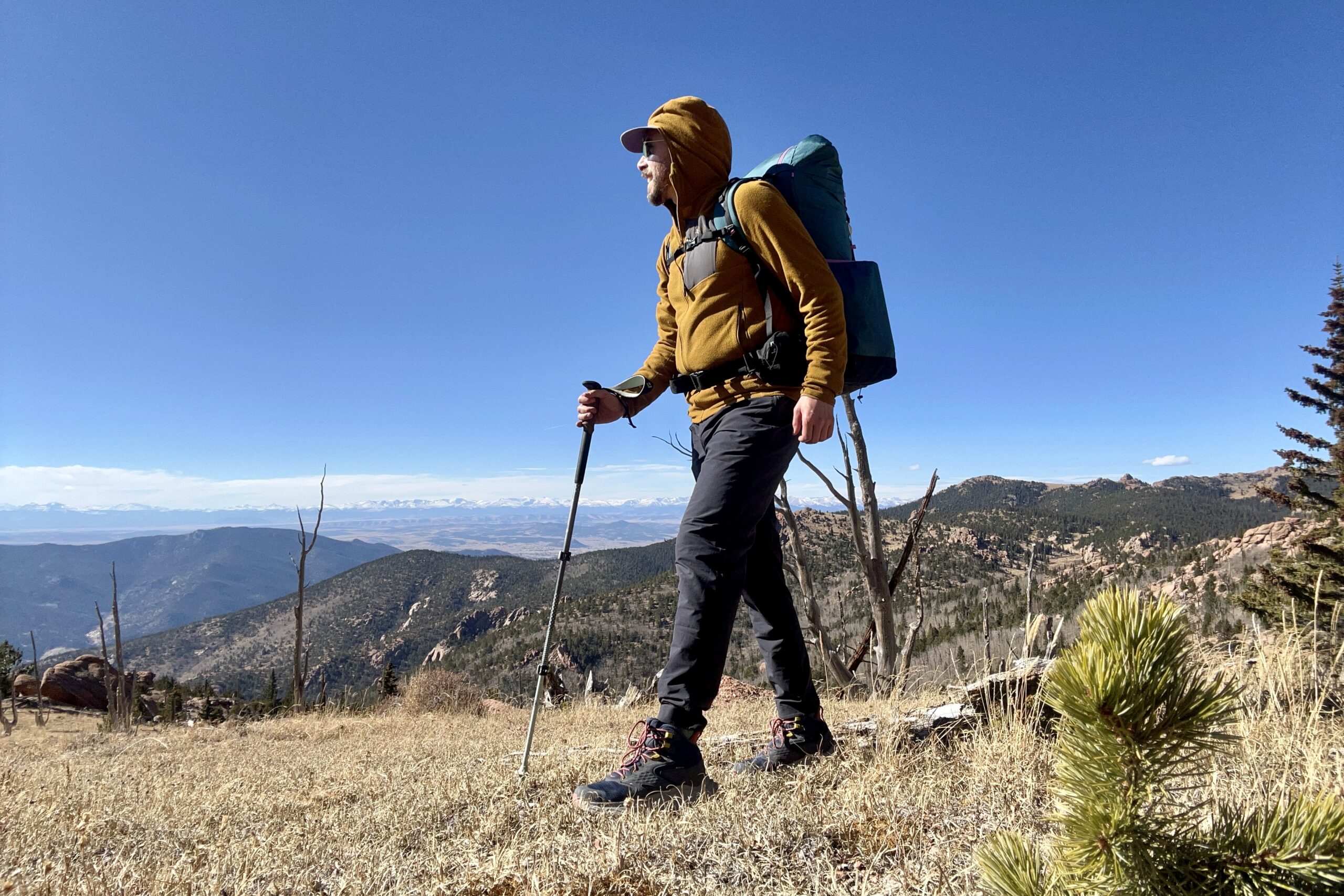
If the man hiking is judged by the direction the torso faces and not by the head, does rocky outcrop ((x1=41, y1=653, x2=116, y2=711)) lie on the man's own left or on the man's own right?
on the man's own right

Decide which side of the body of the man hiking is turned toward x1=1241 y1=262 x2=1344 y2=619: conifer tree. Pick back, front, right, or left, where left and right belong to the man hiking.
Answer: back

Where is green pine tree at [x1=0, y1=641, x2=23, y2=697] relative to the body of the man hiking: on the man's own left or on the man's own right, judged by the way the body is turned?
on the man's own right

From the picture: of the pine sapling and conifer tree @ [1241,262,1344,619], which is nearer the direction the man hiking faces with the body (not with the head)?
the pine sapling

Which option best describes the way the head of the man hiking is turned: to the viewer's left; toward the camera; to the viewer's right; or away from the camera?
to the viewer's left

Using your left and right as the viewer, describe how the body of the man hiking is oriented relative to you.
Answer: facing the viewer and to the left of the viewer

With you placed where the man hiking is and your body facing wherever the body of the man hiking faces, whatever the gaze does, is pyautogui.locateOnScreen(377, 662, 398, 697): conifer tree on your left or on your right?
on your right

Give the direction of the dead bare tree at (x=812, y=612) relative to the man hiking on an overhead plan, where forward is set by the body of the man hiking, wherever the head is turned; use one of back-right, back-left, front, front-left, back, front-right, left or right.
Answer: back-right

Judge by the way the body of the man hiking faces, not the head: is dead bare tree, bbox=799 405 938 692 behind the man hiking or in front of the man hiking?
behind

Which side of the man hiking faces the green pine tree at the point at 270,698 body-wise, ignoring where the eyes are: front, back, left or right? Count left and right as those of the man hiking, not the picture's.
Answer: right
